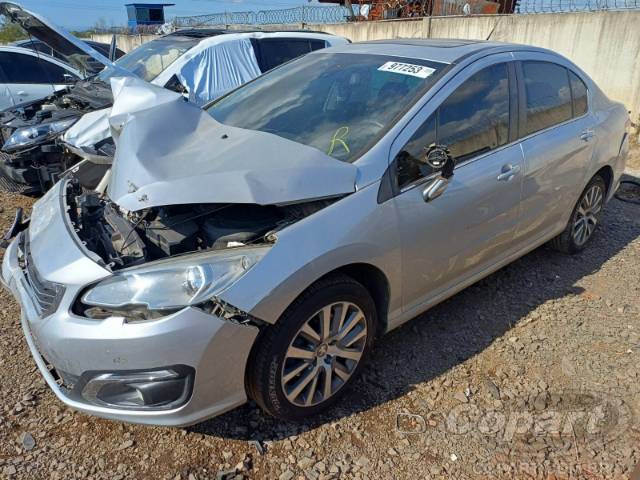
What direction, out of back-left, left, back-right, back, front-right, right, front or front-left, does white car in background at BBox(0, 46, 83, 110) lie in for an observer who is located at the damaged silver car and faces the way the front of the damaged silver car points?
right

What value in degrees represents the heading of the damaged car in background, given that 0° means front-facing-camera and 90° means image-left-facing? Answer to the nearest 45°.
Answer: approximately 45°

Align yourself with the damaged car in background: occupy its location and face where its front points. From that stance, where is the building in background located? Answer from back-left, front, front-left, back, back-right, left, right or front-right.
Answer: back-right

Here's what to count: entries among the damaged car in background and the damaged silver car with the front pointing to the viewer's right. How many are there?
0
